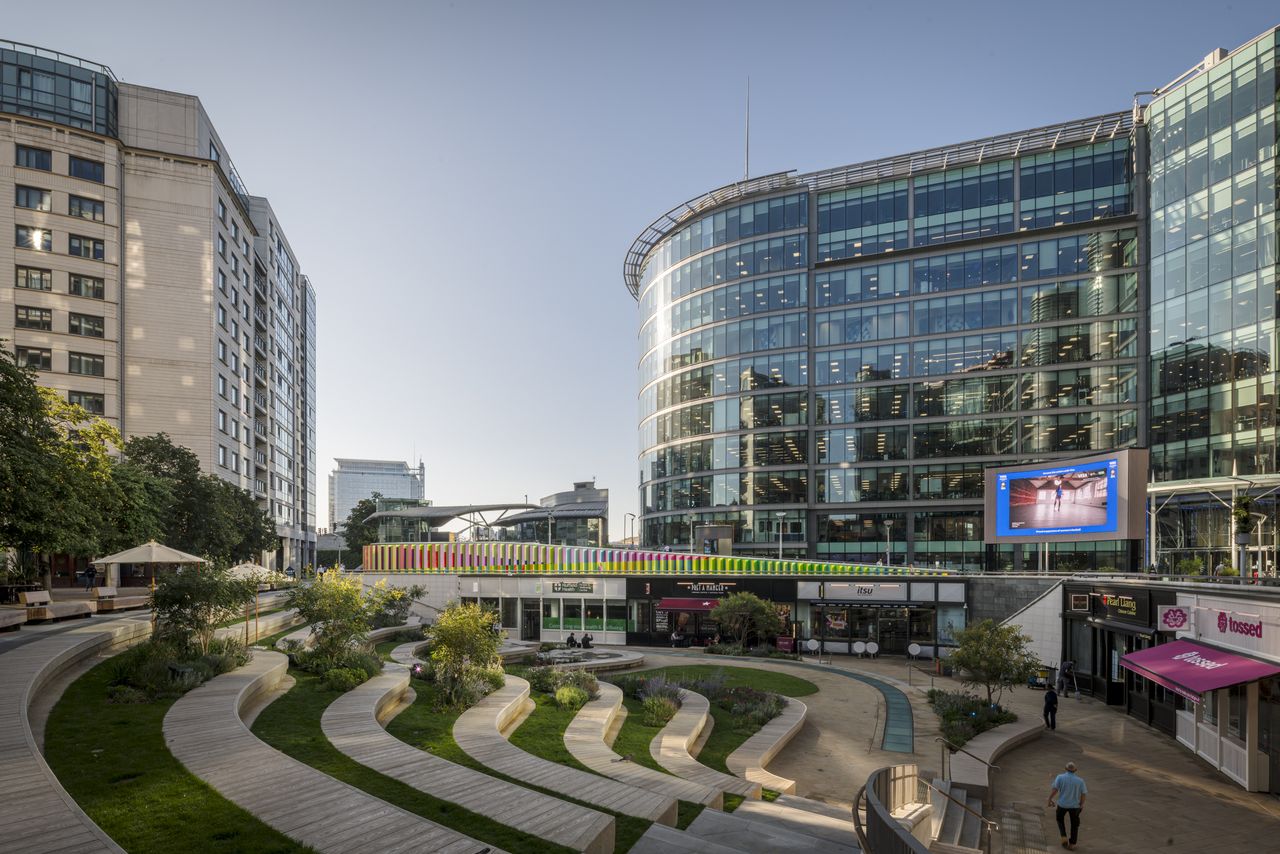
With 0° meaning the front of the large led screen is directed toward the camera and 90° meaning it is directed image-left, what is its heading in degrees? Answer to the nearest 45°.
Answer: approximately 45°
